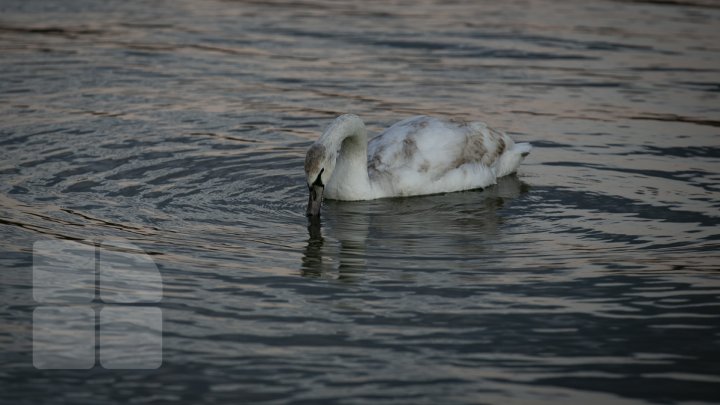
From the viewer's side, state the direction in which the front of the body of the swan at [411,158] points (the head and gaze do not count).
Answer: to the viewer's left
